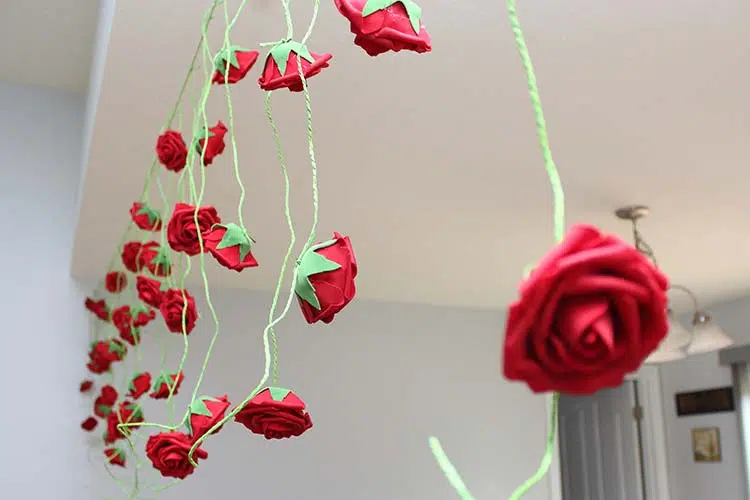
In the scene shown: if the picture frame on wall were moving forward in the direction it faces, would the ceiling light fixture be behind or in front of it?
in front

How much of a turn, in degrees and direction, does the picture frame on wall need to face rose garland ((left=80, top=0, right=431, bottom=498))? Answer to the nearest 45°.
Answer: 0° — it already faces it

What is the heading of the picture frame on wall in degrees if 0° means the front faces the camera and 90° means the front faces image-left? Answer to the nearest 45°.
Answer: approximately 0°

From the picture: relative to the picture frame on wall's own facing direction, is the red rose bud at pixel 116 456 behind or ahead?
ahead

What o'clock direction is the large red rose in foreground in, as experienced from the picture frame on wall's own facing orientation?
The large red rose in foreground is roughly at 12 o'clock from the picture frame on wall.

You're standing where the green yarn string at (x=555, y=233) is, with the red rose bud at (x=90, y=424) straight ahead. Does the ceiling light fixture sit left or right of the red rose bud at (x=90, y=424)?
right

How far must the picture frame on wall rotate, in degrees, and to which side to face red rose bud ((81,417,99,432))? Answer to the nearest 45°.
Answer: approximately 45° to its right
